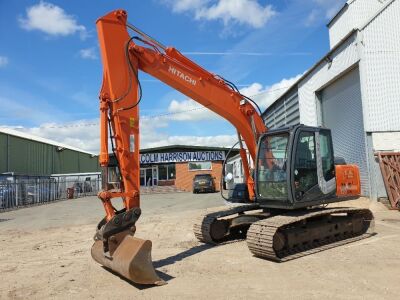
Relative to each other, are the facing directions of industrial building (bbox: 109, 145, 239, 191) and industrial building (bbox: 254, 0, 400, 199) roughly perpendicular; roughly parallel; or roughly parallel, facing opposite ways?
roughly perpendicular

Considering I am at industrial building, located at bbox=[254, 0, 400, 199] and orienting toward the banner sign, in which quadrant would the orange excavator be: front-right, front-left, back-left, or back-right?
back-left

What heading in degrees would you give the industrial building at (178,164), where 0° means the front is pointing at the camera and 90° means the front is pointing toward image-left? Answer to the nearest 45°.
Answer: approximately 0°

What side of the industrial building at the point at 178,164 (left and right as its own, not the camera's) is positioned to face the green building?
right

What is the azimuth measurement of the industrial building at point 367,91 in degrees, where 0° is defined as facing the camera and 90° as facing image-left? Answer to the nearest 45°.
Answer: approximately 45°

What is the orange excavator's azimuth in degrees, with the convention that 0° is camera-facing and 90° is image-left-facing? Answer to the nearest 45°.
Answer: approximately 45°

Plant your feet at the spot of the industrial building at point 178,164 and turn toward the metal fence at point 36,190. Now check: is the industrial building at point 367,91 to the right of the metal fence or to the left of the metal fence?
left
